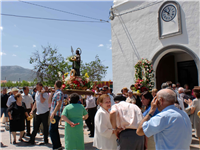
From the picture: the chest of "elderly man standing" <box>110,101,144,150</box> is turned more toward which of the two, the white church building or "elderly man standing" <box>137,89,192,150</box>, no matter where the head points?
the white church building

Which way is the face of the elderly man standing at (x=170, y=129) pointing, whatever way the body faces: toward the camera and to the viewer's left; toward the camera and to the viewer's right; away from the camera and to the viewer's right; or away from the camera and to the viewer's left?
away from the camera and to the viewer's left

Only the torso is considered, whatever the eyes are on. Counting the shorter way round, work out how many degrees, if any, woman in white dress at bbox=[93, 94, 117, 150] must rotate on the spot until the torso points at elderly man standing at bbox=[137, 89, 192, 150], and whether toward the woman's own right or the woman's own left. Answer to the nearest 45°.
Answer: approximately 45° to the woman's own right

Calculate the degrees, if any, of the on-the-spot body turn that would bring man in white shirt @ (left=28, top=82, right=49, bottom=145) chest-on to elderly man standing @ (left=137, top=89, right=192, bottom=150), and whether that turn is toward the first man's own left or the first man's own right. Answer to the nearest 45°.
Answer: approximately 45° to the first man's own left

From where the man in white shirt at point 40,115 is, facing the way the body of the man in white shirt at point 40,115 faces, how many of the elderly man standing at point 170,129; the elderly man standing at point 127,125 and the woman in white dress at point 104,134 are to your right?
0

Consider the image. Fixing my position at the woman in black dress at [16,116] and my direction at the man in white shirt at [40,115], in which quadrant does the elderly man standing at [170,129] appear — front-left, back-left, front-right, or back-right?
front-right

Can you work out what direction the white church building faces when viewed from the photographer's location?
facing the viewer and to the left of the viewer

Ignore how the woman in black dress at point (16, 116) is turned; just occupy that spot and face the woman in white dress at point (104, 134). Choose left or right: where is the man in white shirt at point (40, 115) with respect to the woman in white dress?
left

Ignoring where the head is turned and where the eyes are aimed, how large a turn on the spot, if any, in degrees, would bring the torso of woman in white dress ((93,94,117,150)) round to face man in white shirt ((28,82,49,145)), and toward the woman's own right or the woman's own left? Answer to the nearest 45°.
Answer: approximately 135° to the woman's own left

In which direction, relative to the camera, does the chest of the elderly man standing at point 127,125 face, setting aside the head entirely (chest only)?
away from the camera

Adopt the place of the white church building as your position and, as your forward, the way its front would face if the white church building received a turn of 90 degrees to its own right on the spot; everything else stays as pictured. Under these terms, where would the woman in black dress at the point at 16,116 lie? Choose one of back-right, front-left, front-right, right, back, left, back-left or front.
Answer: left

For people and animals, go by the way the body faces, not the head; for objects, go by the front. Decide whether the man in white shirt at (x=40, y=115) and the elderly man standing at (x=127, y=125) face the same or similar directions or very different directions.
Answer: very different directions
